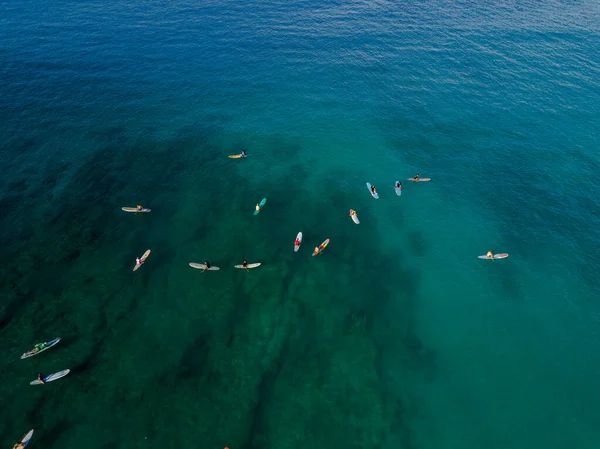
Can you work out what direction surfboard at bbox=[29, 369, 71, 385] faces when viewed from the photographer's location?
facing to the right of the viewer

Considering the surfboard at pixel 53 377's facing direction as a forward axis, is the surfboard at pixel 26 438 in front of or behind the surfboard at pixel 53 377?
behind

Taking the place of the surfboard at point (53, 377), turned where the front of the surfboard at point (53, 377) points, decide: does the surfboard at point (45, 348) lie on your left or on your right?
on your left
